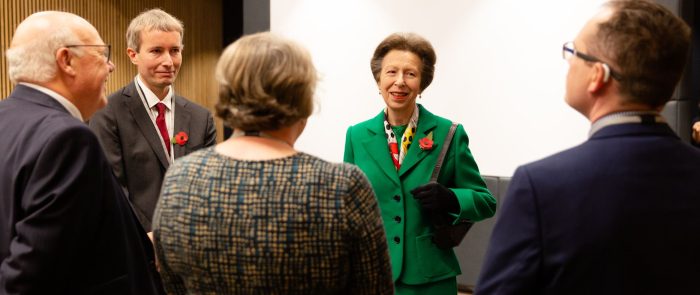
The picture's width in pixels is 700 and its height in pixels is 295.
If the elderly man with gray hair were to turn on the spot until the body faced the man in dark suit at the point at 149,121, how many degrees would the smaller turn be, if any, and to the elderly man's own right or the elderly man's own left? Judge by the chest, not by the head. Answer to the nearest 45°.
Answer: approximately 45° to the elderly man's own left

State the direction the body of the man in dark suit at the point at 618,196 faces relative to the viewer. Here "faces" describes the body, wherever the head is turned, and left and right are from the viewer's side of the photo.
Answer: facing away from the viewer and to the left of the viewer

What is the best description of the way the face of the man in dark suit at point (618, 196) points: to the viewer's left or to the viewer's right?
to the viewer's left

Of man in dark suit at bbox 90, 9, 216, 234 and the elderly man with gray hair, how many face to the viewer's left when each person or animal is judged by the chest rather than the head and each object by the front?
0

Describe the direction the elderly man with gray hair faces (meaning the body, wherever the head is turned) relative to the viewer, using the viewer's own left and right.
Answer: facing away from the viewer and to the right of the viewer

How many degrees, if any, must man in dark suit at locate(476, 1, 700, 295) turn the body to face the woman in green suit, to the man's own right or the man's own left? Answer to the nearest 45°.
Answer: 0° — they already face them

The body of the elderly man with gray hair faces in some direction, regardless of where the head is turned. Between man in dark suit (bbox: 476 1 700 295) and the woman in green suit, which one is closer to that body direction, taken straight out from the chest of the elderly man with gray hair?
the woman in green suit

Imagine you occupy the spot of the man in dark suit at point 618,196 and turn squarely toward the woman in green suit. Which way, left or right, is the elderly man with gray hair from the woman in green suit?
left

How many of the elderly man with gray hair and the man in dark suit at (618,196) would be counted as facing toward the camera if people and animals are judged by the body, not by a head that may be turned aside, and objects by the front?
0
